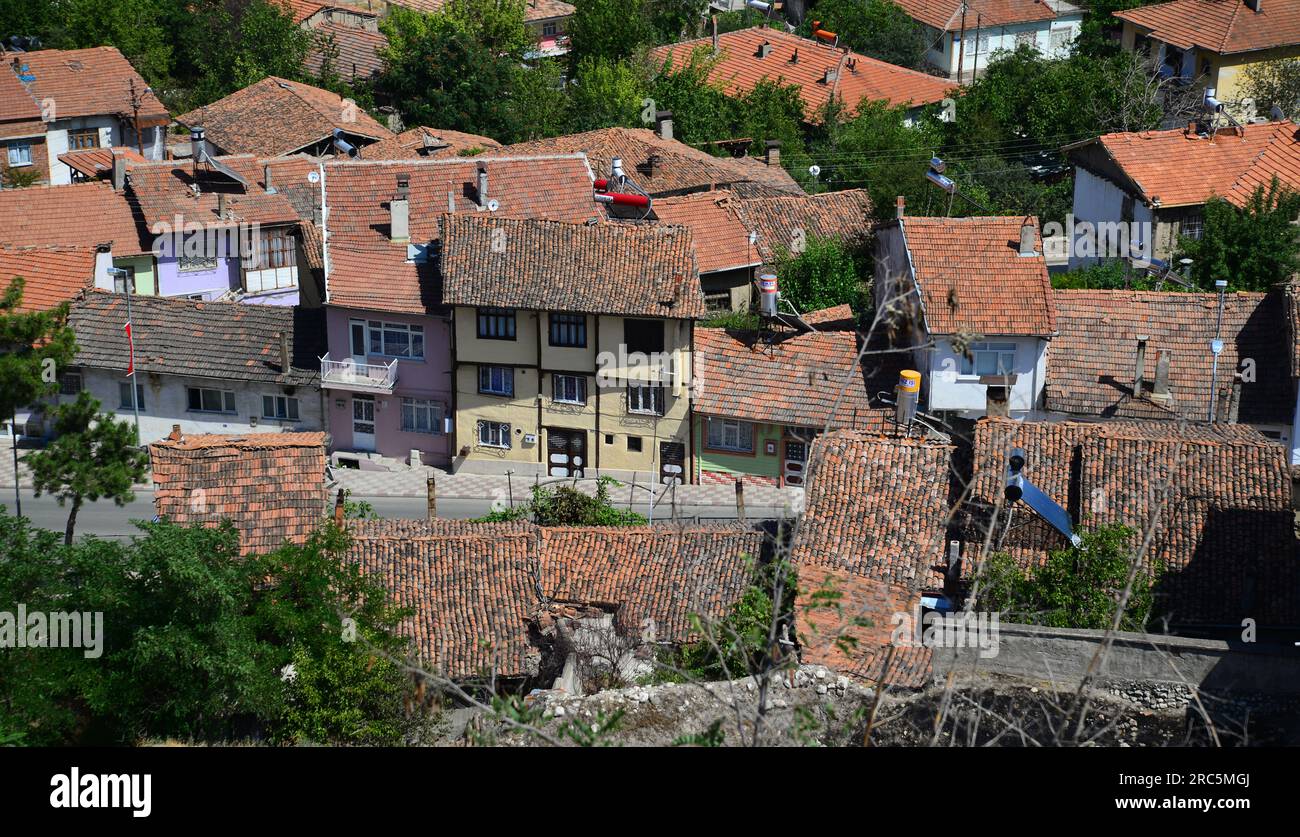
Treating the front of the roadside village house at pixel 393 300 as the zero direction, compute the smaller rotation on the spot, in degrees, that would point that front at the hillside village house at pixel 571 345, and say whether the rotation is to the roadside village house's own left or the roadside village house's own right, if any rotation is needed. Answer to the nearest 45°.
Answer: approximately 45° to the roadside village house's own left

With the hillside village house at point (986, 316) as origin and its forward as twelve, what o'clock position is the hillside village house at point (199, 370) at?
the hillside village house at point (199, 370) is roughly at 3 o'clock from the hillside village house at point (986, 316).

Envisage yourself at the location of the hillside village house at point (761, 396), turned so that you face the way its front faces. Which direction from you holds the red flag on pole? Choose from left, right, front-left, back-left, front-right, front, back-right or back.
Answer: right

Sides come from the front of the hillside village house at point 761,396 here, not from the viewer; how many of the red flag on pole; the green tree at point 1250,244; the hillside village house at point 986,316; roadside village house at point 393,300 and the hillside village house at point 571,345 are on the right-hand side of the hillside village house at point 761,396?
3

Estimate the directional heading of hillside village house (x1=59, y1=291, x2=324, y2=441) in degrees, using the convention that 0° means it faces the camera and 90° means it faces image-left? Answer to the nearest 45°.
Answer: approximately 0°

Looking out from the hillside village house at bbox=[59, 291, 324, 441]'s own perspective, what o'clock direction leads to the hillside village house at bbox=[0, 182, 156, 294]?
the hillside village house at bbox=[0, 182, 156, 294] is roughly at 5 o'clock from the hillside village house at bbox=[59, 291, 324, 441].

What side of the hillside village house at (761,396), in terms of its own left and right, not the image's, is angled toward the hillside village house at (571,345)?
right

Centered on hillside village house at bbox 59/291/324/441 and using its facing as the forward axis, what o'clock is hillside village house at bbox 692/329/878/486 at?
hillside village house at bbox 692/329/878/486 is roughly at 10 o'clock from hillside village house at bbox 59/291/324/441.
